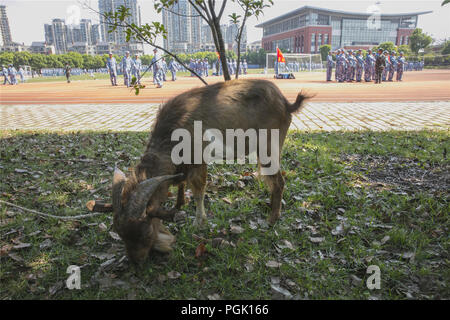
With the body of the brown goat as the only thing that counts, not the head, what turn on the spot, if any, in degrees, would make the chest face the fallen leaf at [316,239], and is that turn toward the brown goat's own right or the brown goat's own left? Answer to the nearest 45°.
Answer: approximately 135° to the brown goat's own left

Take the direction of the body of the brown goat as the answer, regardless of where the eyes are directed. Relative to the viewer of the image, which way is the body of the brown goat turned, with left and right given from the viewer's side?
facing the viewer and to the left of the viewer

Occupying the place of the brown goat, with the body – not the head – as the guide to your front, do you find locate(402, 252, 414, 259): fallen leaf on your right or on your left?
on your left

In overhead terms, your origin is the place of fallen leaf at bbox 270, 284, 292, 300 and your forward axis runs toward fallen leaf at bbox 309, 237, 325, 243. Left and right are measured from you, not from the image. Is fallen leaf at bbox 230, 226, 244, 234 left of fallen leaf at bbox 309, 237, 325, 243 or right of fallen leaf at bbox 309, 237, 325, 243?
left

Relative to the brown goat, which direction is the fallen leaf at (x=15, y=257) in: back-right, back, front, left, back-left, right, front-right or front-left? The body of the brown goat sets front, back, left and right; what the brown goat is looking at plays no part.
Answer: front-right

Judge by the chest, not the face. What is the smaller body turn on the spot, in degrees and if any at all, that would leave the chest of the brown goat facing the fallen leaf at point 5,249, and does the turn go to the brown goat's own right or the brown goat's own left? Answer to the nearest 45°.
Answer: approximately 45° to the brown goat's own right

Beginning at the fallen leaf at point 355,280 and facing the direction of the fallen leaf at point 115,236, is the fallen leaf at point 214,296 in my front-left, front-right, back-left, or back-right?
front-left

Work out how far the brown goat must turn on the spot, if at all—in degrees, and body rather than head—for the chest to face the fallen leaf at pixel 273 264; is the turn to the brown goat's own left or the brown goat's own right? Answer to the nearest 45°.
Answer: approximately 90° to the brown goat's own left

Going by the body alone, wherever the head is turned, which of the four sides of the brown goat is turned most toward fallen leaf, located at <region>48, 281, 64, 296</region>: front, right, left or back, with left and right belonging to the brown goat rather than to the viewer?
front
